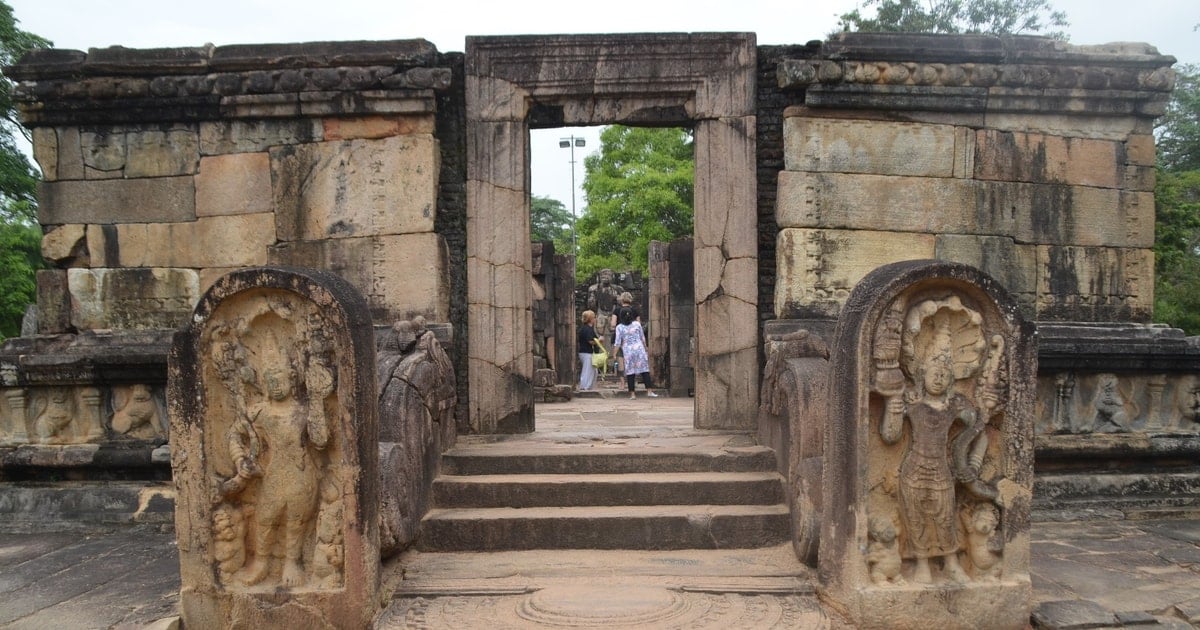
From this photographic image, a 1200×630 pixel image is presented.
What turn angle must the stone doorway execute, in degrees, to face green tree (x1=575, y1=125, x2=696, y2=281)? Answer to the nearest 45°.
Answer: approximately 180°

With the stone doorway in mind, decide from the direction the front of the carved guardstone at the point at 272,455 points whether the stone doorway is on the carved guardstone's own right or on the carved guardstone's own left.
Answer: on the carved guardstone's own left

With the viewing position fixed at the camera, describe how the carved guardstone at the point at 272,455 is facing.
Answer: facing the viewer

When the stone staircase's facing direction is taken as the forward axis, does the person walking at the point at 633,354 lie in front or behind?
behind

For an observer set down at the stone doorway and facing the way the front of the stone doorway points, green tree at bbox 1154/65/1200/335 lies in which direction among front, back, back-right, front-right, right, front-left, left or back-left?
back-left

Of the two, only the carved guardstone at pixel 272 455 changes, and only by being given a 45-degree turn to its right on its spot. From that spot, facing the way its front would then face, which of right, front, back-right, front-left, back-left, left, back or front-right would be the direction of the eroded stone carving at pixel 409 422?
back

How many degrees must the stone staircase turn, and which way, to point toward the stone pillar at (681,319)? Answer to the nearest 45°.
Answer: approximately 180°

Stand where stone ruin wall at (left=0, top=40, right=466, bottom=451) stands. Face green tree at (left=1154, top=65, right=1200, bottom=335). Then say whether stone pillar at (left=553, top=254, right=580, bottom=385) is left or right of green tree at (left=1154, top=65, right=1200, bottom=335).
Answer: left

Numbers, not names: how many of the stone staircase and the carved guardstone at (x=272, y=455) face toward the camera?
2

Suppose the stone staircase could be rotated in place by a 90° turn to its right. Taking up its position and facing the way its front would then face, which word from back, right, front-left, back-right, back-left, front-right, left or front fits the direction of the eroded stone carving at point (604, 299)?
right

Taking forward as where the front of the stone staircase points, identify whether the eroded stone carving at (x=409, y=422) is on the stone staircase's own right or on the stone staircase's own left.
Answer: on the stone staircase's own right

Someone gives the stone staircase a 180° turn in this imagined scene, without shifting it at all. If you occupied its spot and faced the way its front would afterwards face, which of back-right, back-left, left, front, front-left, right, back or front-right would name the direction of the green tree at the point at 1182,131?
front-right

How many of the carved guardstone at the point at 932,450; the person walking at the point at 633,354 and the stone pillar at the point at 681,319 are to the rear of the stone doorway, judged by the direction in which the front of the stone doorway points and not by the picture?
2

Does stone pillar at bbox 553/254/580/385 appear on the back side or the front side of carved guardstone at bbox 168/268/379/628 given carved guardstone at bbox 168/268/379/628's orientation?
on the back side

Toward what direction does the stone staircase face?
toward the camera
